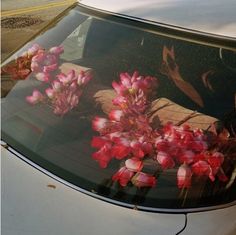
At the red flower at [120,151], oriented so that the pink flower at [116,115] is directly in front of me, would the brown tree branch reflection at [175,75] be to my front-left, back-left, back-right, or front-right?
front-right

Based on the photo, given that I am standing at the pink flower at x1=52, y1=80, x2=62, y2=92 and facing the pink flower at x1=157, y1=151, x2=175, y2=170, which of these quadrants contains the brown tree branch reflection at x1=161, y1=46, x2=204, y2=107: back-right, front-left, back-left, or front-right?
front-left

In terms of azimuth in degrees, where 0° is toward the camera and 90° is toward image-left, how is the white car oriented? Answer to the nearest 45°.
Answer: approximately 225°
